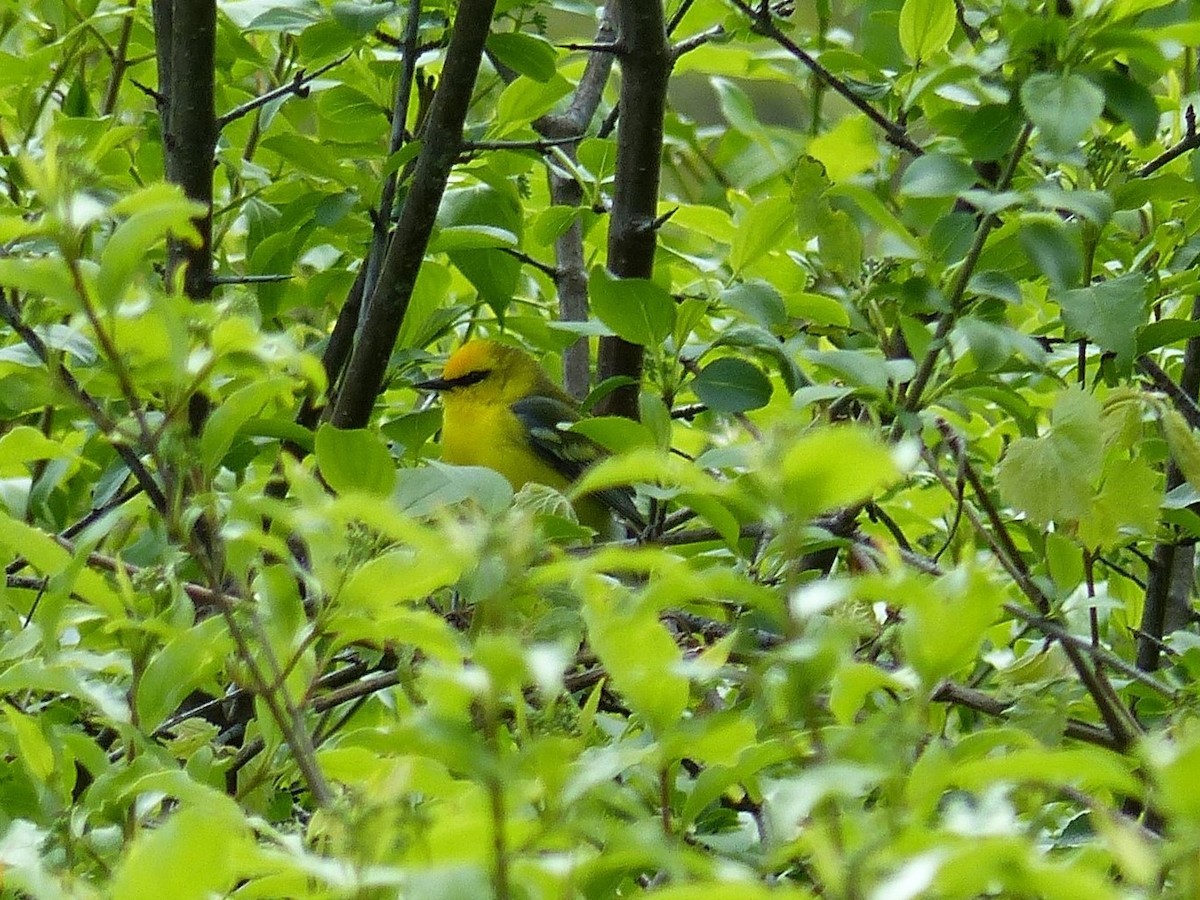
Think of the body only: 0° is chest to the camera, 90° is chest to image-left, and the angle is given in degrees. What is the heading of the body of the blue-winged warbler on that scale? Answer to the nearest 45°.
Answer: approximately 90°
